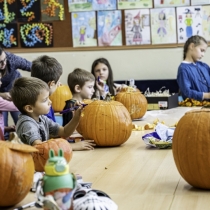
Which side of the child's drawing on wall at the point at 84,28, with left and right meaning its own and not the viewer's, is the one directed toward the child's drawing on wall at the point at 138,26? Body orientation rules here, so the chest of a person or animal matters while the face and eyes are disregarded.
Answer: left

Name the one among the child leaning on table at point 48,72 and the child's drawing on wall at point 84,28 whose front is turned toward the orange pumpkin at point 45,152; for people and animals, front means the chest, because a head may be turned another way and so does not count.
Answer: the child's drawing on wall

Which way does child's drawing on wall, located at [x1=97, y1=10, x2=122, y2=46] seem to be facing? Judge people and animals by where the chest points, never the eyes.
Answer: toward the camera

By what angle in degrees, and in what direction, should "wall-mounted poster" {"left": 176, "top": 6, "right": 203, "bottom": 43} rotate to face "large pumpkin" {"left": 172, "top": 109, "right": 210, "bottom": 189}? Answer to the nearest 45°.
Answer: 0° — it already faces it

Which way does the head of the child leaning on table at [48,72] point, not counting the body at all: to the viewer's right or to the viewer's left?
to the viewer's right

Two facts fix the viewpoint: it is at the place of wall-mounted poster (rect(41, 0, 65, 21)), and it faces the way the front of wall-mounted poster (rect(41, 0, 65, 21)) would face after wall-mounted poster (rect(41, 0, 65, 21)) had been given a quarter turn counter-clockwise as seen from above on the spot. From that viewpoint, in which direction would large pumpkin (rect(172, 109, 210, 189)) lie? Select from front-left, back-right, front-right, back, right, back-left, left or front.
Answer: right

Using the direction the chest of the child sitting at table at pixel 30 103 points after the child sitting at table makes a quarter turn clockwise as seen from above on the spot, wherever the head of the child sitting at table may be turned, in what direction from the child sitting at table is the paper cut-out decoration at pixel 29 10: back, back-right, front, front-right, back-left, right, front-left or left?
back

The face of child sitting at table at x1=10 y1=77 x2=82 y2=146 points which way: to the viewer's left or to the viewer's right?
to the viewer's right

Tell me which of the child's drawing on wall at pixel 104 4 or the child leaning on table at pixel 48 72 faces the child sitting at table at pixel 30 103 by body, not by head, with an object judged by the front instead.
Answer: the child's drawing on wall

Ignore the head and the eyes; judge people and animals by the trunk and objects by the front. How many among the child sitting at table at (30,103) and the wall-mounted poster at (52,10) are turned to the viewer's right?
1

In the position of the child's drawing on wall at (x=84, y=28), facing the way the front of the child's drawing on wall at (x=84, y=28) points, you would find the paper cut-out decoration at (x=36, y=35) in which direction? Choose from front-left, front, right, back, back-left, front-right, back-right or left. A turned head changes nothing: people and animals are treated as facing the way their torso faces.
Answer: right

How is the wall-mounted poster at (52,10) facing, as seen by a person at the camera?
facing the viewer

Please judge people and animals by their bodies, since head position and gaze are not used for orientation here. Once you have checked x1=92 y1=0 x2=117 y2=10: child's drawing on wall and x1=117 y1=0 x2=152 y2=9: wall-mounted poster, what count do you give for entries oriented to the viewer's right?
0

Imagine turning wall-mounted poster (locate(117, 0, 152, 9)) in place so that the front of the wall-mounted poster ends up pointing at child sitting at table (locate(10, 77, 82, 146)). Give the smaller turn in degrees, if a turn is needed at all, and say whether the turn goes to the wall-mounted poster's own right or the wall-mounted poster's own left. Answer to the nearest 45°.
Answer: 0° — it already faces them

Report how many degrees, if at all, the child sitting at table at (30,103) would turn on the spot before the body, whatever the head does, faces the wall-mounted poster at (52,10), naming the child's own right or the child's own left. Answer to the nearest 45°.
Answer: approximately 90° to the child's own left

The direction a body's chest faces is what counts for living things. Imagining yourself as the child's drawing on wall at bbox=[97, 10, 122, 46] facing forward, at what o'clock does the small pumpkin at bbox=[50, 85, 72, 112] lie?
The small pumpkin is roughly at 1 o'clock from the child's drawing on wall.
